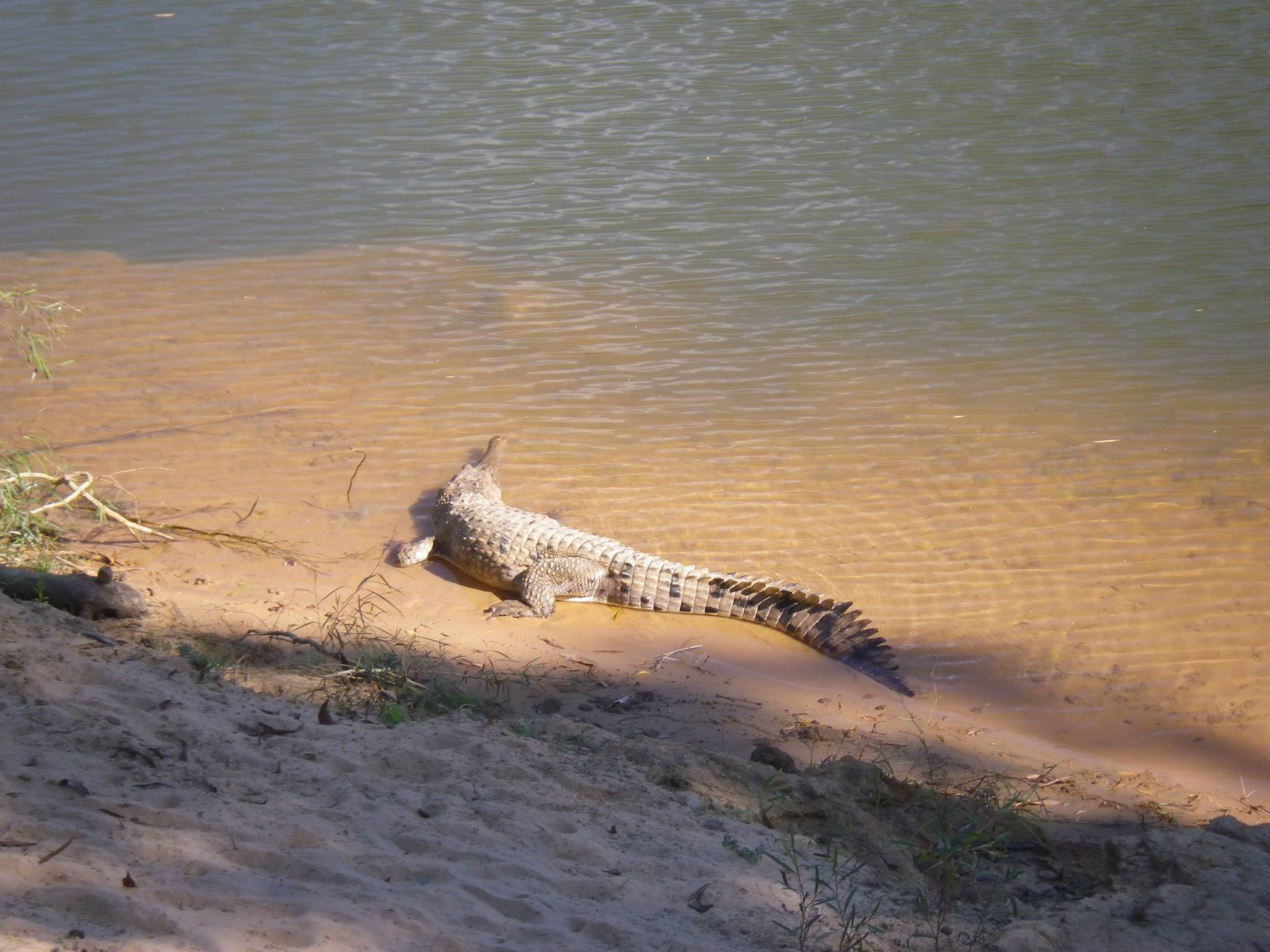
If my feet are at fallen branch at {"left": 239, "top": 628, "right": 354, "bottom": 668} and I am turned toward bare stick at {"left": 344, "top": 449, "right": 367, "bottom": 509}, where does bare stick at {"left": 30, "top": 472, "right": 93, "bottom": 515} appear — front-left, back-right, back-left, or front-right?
front-left

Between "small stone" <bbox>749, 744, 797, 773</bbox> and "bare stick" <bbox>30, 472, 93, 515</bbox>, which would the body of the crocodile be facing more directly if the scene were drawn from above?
the bare stick

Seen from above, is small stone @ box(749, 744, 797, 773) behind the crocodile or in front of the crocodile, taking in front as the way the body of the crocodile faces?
behind

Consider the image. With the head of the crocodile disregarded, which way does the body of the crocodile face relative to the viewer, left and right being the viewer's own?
facing away from the viewer and to the left of the viewer

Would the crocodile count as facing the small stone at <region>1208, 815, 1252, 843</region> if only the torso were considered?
no

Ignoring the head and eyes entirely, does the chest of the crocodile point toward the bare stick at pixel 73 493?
no

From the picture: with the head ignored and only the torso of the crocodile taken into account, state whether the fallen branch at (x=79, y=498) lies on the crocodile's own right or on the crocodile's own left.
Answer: on the crocodile's own left

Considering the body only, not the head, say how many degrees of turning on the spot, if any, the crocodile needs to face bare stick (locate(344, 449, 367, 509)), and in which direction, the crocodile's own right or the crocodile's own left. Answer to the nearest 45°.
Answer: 0° — it already faces it

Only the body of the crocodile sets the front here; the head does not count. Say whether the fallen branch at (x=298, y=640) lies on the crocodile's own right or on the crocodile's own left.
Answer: on the crocodile's own left

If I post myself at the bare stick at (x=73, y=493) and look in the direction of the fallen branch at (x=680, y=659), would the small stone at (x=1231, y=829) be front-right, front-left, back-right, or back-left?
front-right
